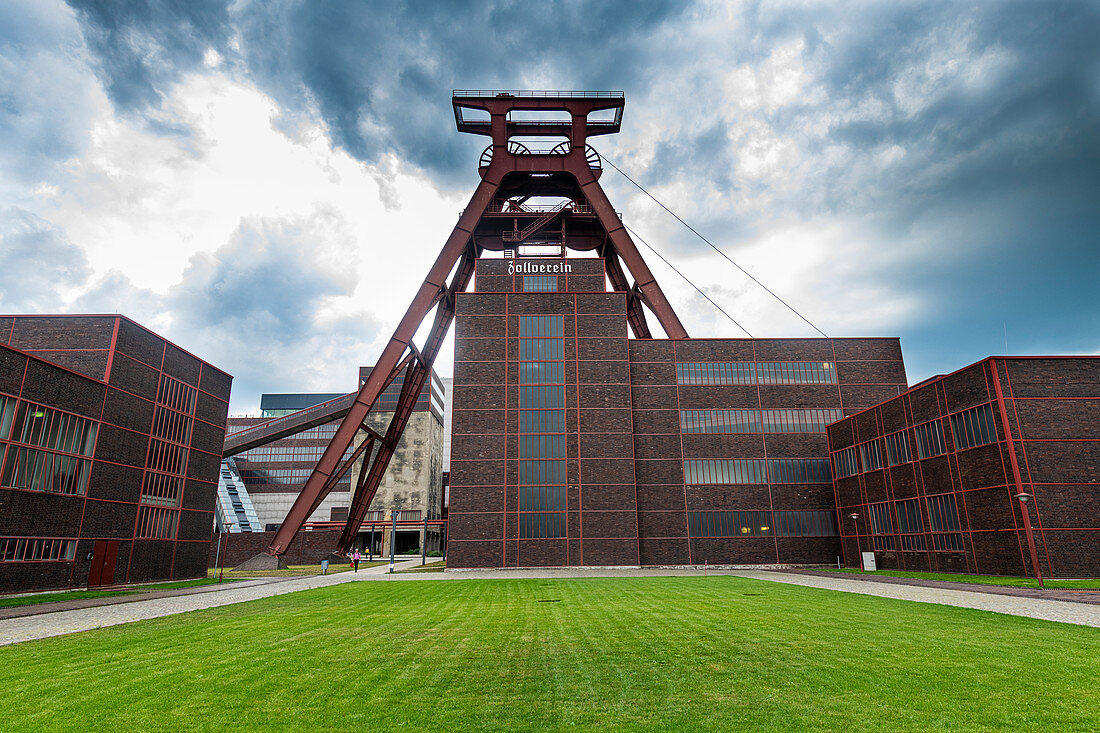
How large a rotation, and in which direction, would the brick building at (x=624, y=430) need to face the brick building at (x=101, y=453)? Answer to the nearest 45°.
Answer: approximately 45° to its right

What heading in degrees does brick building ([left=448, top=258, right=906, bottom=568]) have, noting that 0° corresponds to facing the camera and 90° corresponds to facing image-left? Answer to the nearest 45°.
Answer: approximately 0°

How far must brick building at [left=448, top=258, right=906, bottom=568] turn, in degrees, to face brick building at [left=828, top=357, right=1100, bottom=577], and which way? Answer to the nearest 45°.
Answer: approximately 45° to its left
